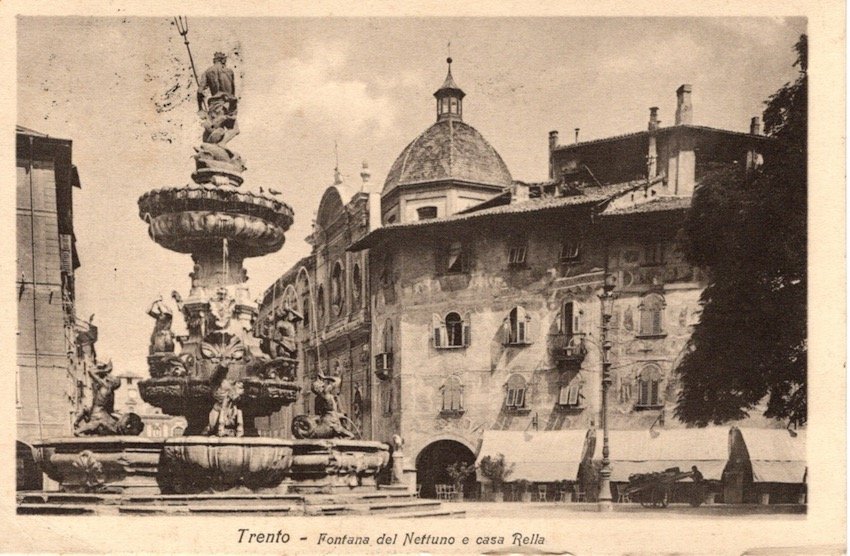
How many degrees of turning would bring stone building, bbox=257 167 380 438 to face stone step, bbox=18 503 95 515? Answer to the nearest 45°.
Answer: approximately 45° to its left

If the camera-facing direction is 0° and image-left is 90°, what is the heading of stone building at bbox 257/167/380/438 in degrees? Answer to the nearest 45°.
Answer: approximately 45°

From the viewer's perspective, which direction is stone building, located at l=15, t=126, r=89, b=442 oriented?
to the viewer's right

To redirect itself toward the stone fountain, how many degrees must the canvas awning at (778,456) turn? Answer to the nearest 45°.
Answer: approximately 45° to its right

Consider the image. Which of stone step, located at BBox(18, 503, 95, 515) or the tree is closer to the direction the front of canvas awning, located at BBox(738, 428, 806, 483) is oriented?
the stone step

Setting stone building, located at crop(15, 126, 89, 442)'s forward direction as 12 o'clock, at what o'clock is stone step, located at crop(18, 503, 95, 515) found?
The stone step is roughly at 3 o'clock from the stone building.

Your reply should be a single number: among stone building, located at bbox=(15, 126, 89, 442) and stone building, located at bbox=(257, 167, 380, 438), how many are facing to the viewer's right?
1
